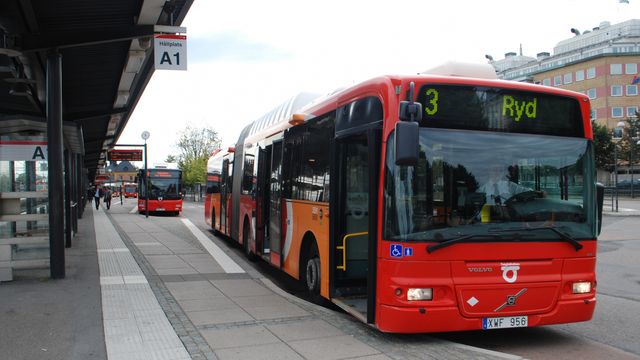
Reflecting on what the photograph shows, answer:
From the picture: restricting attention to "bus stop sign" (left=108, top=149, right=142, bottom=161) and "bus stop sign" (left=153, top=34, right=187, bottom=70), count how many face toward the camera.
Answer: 2

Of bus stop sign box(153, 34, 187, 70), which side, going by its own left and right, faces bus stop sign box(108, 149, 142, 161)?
back

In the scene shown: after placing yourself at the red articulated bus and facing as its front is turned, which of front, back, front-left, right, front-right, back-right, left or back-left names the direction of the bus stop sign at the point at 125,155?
back

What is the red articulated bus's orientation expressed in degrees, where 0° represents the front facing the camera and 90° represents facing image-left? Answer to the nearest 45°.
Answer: approximately 315°

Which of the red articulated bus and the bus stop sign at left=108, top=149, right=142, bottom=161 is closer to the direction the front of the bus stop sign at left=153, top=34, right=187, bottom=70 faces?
the red articulated bus

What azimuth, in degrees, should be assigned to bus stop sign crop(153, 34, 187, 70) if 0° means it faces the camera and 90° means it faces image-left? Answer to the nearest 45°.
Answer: approximately 0°

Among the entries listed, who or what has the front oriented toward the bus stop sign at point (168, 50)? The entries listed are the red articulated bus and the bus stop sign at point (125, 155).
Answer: the bus stop sign at point (125, 155)

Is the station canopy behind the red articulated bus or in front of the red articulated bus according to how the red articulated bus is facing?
behind

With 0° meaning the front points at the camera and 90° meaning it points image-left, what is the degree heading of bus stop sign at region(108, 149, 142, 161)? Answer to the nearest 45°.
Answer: approximately 0°
